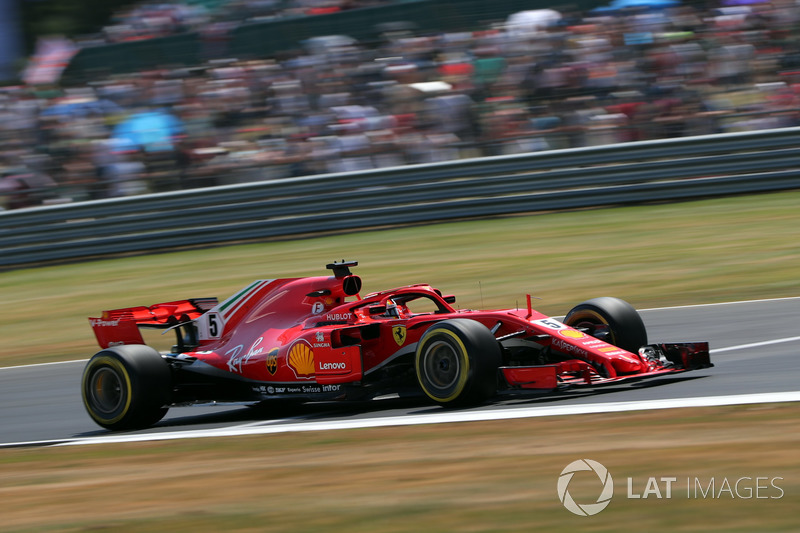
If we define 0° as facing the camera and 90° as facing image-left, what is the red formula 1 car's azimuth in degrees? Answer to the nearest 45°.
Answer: approximately 315°

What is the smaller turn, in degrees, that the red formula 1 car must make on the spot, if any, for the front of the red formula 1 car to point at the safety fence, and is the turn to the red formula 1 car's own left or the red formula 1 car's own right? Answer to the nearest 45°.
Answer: approximately 135° to the red formula 1 car's own left
